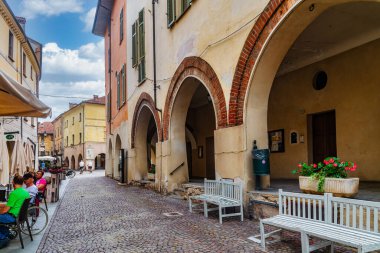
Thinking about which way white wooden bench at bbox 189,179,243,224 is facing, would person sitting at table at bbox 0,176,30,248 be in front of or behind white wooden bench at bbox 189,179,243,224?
in front

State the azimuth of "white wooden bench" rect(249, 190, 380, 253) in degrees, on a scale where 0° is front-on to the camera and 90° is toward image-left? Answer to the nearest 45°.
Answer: approximately 45°

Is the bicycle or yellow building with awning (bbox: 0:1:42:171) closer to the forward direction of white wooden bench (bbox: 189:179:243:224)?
the bicycle

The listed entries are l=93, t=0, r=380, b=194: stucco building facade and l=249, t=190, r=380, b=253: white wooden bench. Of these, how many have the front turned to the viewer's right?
0

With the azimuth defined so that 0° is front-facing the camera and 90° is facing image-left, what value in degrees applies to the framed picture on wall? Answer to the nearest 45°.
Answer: approximately 45°

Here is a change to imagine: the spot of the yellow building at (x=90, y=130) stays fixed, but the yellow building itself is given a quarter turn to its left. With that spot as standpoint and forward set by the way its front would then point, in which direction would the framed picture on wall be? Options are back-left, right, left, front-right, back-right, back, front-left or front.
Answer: front-right

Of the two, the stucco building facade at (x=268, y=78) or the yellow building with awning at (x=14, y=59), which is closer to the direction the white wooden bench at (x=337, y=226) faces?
the yellow building with awning
